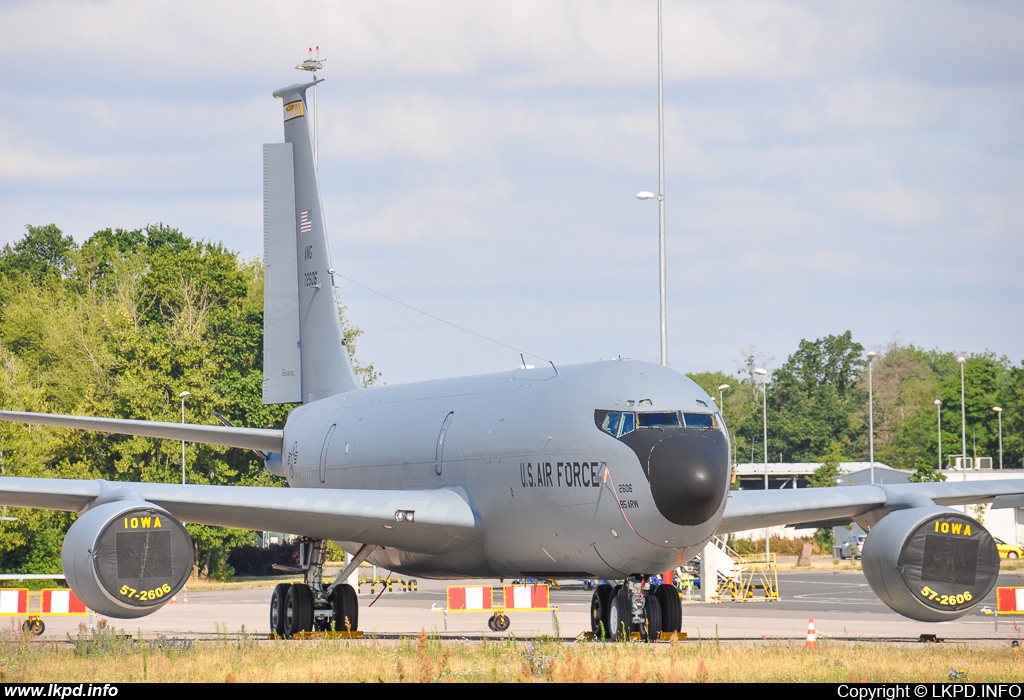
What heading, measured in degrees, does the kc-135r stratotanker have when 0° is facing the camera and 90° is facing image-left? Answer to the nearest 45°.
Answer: approximately 0°
